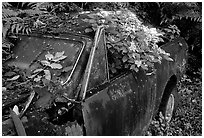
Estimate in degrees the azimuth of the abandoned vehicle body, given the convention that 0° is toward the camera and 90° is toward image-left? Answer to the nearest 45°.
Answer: approximately 45°
